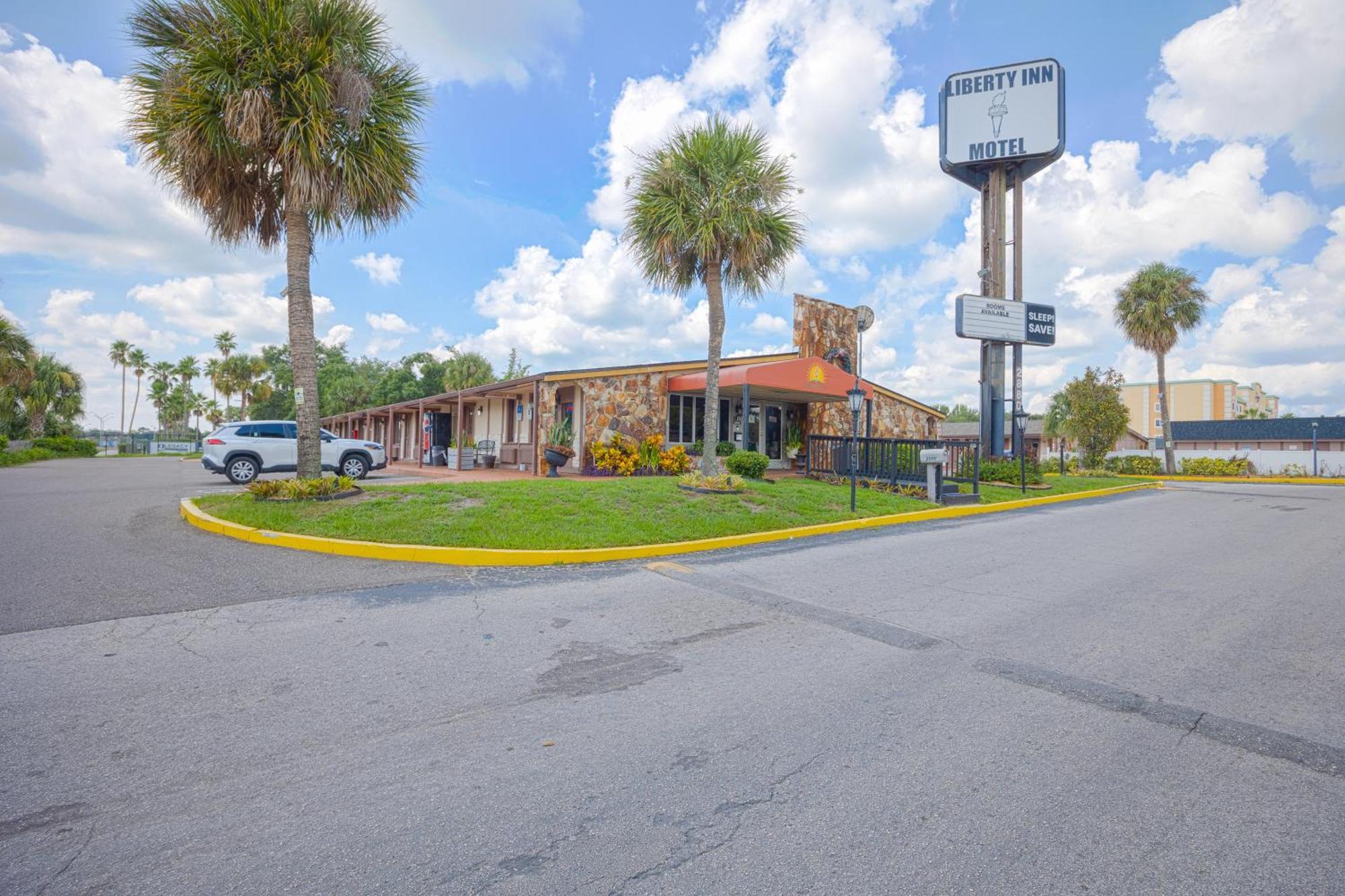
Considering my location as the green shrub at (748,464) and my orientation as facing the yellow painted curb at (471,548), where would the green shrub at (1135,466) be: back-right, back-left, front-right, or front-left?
back-left

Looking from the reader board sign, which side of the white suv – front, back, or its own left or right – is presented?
front

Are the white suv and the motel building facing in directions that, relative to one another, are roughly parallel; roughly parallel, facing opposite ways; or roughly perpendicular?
roughly perpendicular

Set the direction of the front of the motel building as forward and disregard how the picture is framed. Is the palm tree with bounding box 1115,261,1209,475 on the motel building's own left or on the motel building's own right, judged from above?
on the motel building's own left

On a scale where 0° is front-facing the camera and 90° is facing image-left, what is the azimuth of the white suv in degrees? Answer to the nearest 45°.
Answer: approximately 270°

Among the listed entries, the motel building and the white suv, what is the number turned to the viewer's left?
0

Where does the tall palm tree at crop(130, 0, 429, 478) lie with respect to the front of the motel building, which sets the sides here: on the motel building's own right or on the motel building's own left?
on the motel building's own right

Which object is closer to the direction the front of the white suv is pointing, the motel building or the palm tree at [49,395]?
the motel building

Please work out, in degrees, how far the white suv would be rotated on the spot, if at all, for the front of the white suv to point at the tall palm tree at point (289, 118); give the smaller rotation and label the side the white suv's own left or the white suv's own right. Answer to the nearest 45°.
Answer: approximately 90° to the white suv's own right

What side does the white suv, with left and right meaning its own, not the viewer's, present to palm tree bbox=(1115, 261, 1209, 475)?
front
